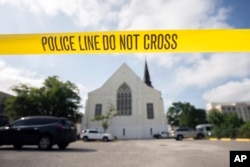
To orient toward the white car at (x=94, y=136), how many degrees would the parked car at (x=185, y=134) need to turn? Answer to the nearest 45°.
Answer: approximately 180°

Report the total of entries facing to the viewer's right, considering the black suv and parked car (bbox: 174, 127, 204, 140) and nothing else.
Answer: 1

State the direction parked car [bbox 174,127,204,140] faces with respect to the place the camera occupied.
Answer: facing to the right of the viewer

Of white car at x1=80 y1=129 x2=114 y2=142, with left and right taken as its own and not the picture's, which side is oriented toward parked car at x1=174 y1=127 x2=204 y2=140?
front

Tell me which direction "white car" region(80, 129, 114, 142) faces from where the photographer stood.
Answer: facing to the right of the viewer

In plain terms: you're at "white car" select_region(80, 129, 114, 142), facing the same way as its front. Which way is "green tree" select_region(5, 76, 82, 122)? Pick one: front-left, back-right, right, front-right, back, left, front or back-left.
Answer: back-left

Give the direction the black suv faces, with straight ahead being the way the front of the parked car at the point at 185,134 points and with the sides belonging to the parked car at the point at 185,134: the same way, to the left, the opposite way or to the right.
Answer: the opposite way

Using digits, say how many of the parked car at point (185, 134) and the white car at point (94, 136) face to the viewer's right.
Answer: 2

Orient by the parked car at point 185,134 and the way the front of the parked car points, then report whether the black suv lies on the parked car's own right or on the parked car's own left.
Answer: on the parked car's own right

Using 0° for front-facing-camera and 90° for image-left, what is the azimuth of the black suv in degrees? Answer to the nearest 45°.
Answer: approximately 135°

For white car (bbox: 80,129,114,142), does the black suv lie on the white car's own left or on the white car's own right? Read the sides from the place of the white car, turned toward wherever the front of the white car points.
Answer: on the white car's own right
